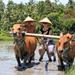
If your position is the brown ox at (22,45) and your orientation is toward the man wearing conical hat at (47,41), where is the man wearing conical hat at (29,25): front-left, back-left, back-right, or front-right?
front-left

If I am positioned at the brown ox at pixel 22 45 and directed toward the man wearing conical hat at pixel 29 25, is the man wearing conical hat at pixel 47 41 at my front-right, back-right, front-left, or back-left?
front-right

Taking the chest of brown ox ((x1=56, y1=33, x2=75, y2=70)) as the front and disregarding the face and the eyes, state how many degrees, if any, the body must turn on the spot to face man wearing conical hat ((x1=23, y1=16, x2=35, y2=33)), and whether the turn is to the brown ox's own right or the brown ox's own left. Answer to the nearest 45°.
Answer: approximately 90° to the brown ox's own right

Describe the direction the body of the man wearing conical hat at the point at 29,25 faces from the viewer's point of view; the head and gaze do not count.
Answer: toward the camera

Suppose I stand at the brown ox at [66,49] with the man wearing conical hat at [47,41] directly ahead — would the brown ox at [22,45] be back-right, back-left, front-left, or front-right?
front-left

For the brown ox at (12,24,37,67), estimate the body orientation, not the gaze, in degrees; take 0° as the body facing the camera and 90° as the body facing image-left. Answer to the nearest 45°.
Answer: approximately 45°

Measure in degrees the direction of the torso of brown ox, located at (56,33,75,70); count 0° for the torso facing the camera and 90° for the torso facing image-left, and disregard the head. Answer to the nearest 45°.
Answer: approximately 45°

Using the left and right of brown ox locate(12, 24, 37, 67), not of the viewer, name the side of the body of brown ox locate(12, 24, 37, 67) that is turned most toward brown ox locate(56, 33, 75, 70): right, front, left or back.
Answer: left

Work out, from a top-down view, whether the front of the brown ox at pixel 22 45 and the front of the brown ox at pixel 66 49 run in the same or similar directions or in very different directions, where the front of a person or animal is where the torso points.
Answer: same or similar directions
